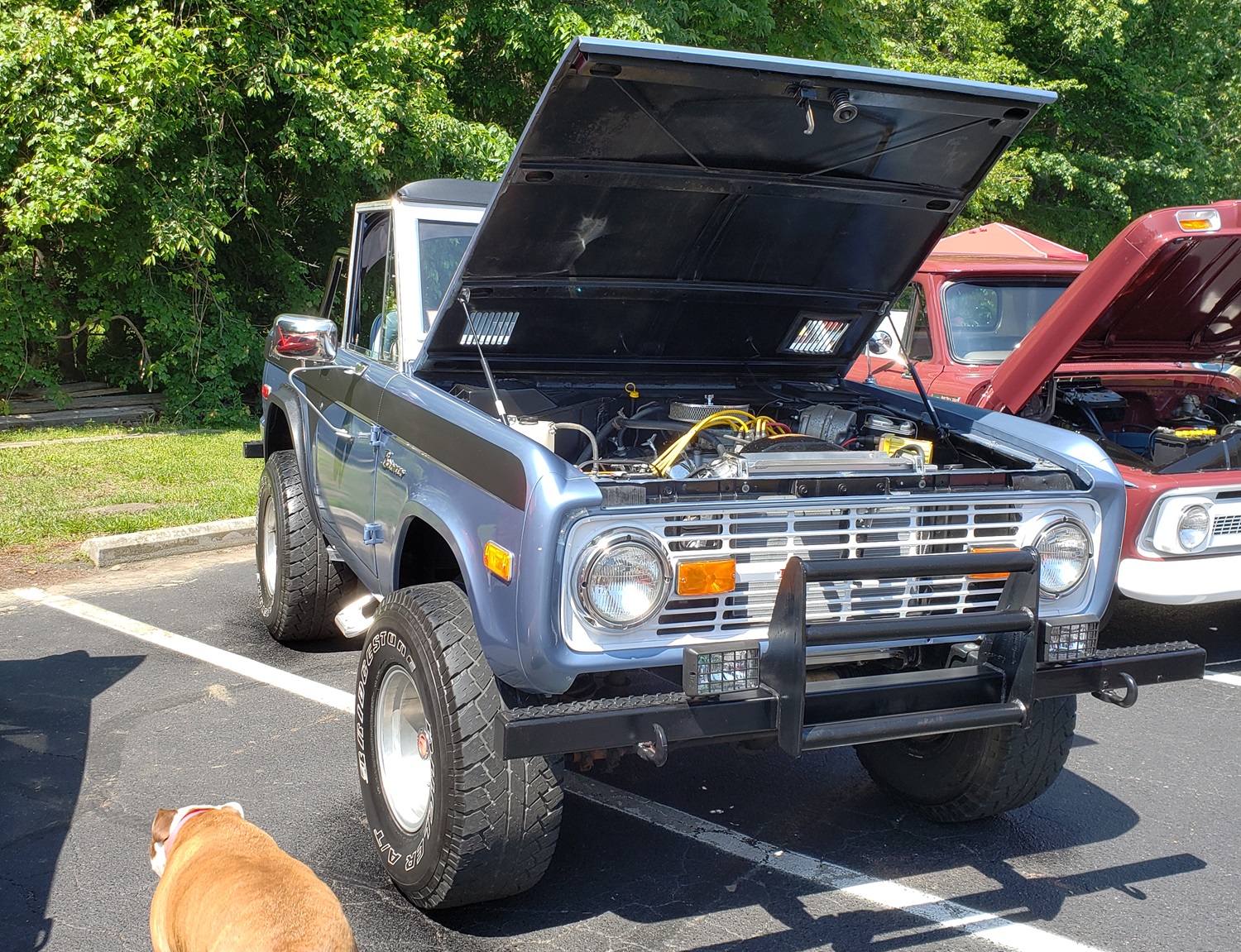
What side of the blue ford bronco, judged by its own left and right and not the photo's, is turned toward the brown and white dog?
right

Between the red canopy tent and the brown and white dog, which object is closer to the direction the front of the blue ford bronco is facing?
the brown and white dog

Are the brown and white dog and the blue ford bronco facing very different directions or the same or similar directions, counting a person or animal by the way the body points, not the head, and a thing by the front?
very different directions

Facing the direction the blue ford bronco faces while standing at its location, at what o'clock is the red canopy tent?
The red canopy tent is roughly at 8 o'clock from the blue ford bronco.

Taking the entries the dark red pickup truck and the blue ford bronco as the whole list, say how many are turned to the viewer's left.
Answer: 0

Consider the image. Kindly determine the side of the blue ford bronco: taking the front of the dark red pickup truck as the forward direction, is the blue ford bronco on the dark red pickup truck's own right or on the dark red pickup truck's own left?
on the dark red pickup truck's own right

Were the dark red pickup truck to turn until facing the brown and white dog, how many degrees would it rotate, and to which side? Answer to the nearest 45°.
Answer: approximately 45° to its right

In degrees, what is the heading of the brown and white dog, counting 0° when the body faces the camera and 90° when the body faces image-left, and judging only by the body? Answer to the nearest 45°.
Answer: approximately 135°

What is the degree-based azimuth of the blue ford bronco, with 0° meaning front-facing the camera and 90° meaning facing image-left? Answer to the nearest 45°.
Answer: approximately 315°

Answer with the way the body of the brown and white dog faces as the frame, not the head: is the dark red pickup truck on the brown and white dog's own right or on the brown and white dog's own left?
on the brown and white dog's own right

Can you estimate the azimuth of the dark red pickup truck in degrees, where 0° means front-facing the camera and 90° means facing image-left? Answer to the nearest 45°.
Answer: approximately 315°

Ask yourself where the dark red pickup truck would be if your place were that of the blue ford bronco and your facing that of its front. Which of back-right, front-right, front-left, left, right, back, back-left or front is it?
left
